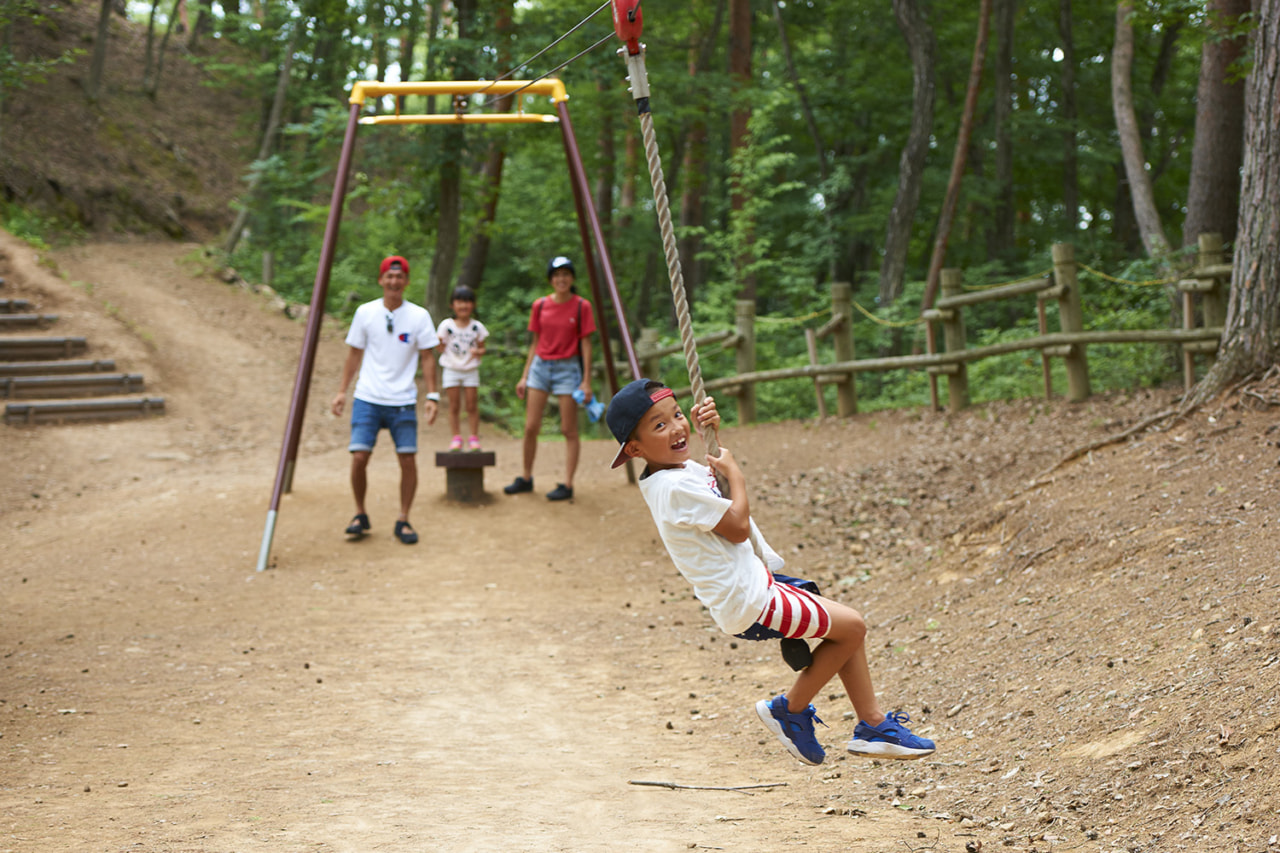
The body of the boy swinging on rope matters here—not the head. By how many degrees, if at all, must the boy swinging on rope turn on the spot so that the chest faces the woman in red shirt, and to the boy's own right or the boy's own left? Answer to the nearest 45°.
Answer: approximately 90° to the boy's own left

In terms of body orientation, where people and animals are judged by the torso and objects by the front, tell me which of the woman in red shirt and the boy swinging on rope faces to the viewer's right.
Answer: the boy swinging on rope

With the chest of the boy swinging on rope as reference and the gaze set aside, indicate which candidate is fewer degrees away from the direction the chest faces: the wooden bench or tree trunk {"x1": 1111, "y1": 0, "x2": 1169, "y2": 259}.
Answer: the tree trunk

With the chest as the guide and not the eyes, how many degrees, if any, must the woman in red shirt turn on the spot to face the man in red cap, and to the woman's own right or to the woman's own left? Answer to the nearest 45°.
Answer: approximately 45° to the woman's own right

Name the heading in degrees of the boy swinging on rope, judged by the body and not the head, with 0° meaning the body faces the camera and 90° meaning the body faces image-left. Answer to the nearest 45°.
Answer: approximately 270°

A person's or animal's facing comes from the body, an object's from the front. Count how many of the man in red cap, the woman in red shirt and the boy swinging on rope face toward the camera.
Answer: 2

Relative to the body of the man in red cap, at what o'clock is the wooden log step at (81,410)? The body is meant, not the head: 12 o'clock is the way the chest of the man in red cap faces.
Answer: The wooden log step is roughly at 5 o'clock from the man in red cap.

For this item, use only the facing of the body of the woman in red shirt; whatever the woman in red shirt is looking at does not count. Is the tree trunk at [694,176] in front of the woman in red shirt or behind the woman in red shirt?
behind

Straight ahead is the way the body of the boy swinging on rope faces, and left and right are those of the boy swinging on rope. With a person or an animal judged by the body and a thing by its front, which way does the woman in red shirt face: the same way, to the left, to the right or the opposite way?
to the right

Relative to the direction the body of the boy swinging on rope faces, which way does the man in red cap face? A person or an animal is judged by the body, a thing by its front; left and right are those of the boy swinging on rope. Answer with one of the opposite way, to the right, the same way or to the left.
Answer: to the right
